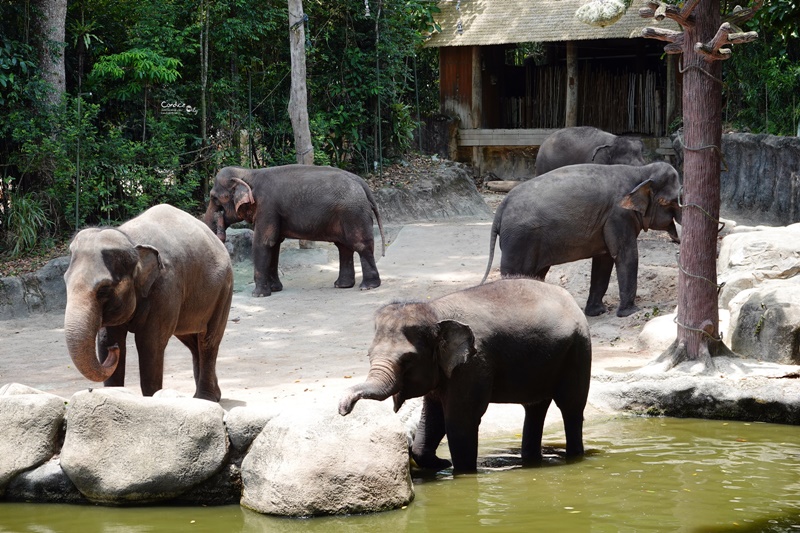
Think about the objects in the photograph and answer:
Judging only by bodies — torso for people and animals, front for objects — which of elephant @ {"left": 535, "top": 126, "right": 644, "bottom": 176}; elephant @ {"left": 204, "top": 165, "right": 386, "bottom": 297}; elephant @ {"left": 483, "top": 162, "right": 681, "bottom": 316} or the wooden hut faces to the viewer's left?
elephant @ {"left": 204, "top": 165, "right": 386, "bottom": 297}

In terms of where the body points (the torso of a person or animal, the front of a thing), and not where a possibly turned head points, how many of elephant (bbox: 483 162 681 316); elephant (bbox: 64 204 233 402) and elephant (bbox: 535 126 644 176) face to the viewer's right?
2

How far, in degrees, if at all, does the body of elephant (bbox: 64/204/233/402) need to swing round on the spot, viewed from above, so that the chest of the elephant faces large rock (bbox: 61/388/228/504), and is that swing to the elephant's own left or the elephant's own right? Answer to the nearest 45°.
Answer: approximately 45° to the elephant's own left

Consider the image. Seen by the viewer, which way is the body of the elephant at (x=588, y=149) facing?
to the viewer's right

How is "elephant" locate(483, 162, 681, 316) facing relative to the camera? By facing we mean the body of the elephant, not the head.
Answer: to the viewer's right

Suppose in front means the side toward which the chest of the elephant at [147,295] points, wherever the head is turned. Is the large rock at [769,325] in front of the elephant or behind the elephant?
behind

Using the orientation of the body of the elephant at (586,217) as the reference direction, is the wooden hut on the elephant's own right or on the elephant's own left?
on the elephant's own left

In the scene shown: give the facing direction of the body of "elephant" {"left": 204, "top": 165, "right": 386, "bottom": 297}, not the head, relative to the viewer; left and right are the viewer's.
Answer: facing to the left of the viewer

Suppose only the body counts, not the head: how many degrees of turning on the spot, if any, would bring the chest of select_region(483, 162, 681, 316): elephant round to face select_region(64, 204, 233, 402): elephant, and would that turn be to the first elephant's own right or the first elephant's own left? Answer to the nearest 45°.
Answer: approximately 135° to the first elephant's own right

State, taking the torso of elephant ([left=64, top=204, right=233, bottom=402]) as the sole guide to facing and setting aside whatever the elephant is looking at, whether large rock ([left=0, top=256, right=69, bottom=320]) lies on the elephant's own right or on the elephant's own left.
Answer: on the elephant's own right

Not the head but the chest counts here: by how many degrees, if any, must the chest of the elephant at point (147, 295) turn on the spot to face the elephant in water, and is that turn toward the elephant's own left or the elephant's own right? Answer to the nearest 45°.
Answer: approximately 90° to the elephant's own left

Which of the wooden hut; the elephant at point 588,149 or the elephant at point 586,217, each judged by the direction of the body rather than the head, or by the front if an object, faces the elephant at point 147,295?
the wooden hut

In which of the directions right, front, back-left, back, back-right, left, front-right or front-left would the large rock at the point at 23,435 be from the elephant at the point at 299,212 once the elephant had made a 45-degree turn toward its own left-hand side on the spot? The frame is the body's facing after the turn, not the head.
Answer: front-left
